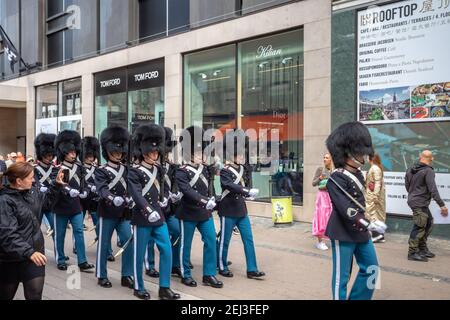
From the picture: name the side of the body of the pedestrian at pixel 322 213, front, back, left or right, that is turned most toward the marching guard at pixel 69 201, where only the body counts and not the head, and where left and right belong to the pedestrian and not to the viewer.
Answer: right

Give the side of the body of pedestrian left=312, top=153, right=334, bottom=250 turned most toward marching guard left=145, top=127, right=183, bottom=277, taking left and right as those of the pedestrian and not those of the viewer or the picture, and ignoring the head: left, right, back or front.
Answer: right

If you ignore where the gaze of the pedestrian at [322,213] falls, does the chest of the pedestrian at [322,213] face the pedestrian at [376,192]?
no

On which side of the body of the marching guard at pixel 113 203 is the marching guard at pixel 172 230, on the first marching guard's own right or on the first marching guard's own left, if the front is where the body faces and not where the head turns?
on the first marching guard's own left

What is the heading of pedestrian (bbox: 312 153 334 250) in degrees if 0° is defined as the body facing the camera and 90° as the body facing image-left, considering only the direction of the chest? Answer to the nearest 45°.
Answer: approximately 315°

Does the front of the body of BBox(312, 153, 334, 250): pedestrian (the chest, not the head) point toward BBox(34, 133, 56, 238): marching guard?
no

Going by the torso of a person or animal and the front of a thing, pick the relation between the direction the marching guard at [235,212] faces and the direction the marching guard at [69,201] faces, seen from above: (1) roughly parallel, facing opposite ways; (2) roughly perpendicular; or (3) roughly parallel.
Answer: roughly parallel

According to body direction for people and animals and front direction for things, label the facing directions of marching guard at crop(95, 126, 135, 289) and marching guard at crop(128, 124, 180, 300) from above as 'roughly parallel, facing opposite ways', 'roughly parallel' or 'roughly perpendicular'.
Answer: roughly parallel
